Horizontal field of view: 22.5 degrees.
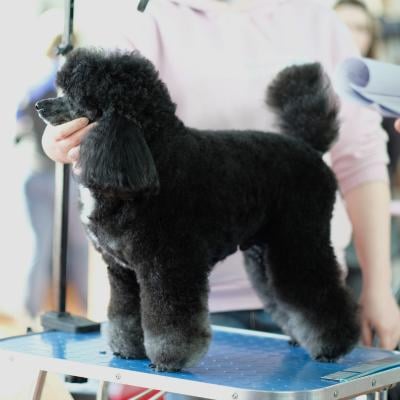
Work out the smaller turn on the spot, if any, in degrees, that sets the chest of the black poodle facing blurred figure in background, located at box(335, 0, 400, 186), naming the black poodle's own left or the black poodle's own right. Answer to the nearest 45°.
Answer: approximately 90° to the black poodle's own right

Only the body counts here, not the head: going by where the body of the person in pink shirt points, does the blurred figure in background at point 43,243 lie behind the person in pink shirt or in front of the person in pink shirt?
behind

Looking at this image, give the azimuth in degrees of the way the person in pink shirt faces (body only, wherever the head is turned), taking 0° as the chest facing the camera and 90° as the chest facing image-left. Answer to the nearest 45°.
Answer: approximately 0°

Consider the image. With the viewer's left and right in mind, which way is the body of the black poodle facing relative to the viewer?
facing to the left of the viewer

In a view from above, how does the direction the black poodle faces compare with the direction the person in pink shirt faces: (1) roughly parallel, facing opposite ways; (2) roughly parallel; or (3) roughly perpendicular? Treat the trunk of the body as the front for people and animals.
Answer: roughly perpendicular

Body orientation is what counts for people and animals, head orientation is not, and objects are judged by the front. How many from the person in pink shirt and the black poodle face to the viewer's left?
1

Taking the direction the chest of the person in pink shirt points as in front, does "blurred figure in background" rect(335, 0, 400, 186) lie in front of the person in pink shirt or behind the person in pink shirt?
behind
